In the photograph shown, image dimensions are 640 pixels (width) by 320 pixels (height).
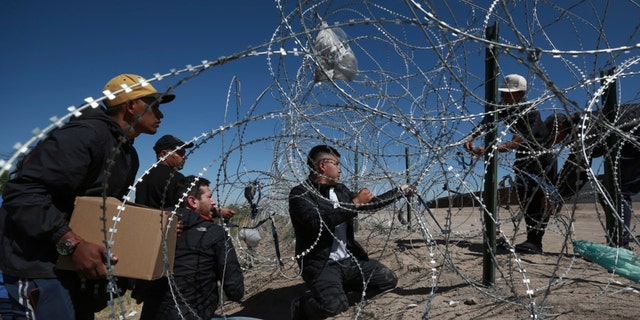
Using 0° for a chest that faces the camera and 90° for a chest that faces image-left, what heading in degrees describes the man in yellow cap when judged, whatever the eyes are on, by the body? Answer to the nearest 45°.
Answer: approximately 270°

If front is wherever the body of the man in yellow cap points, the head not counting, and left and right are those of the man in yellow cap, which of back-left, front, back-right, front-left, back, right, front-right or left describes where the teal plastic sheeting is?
front

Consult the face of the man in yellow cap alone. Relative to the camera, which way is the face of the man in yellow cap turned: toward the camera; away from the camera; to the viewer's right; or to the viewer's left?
to the viewer's right

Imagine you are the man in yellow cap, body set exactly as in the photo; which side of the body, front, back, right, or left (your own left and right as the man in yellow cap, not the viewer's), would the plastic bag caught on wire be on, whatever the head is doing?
front
